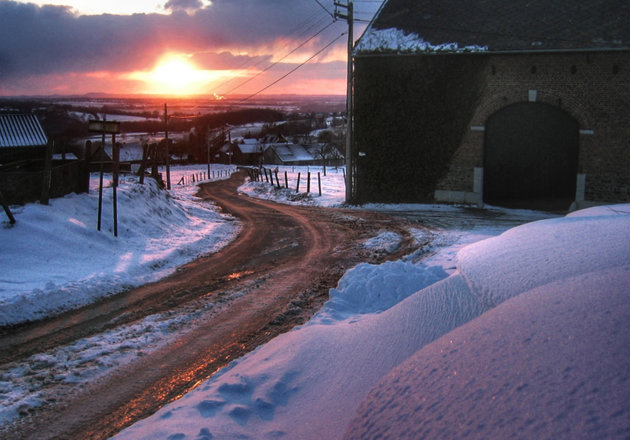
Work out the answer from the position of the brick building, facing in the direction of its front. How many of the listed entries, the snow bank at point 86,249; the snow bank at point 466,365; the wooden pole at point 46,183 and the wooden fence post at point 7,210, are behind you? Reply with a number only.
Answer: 0

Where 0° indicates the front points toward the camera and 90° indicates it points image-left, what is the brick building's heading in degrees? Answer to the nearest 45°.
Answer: approximately 0°

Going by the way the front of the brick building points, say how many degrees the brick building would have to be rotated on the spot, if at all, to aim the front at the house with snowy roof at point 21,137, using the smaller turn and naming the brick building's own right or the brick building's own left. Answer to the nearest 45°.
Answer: approximately 90° to the brick building's own right

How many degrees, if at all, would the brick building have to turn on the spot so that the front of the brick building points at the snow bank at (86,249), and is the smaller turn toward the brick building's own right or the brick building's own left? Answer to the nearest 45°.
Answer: approximately 45° to the brick building's own right

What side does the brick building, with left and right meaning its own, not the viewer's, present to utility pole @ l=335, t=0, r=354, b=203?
right

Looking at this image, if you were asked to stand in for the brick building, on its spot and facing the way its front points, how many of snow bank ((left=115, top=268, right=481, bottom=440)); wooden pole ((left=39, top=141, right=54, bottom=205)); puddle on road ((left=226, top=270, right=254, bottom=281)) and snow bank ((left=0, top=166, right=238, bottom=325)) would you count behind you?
0

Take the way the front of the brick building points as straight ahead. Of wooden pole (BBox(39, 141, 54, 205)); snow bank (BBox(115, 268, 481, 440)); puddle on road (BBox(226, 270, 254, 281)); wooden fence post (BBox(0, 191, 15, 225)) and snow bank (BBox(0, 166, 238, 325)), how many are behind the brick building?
0

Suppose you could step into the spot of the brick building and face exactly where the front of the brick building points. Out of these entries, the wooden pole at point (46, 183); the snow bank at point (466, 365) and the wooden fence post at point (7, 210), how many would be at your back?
0

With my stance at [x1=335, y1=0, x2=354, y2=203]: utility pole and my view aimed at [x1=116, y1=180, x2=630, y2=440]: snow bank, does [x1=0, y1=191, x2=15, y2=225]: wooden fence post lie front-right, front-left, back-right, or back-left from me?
front-right

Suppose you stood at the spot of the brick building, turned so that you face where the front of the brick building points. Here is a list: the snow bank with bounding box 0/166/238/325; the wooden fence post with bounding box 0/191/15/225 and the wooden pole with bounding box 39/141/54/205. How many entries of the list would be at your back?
0

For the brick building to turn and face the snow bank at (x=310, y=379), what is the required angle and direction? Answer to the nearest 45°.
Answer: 0° — it already faces it

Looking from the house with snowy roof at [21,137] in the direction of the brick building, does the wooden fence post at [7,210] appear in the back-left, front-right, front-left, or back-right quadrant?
front-right

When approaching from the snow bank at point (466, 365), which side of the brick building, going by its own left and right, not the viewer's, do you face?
front

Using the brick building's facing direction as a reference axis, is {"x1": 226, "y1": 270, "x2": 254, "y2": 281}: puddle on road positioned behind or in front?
in front

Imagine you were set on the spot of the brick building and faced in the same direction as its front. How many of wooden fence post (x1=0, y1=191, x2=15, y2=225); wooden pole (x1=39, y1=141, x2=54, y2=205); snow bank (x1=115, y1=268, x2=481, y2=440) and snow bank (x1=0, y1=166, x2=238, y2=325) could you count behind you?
0

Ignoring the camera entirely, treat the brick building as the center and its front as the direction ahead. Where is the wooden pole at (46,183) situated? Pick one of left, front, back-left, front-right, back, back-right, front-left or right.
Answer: front-right
